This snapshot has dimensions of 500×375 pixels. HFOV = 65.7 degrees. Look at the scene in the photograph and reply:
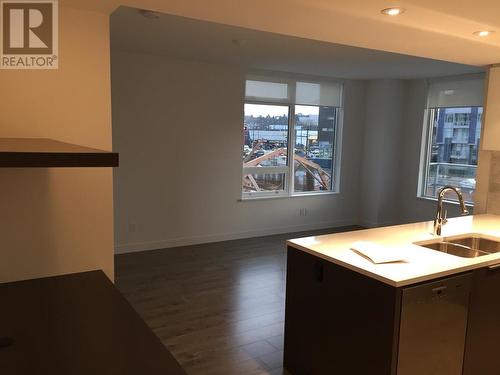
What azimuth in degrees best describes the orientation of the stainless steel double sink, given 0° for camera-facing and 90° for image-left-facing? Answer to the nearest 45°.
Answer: approximately 315°

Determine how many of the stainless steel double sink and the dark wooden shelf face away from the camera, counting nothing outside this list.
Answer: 0

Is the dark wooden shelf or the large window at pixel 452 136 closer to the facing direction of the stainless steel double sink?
the dark wooden shelf

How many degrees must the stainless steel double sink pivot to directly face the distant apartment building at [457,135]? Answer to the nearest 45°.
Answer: approximately 135° to its left
